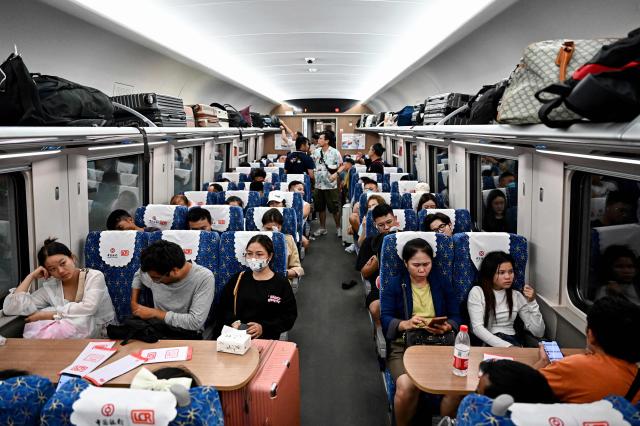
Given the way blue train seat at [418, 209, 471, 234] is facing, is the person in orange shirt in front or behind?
in front

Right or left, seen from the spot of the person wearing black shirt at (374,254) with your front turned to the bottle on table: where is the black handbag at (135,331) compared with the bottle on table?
right

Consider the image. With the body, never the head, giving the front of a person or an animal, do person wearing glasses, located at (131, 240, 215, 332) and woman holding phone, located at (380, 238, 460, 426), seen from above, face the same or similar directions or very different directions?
same or similar directions

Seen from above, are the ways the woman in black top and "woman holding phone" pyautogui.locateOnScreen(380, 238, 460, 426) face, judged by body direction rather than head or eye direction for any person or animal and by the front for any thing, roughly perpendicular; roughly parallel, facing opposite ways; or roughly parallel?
roughly parallel

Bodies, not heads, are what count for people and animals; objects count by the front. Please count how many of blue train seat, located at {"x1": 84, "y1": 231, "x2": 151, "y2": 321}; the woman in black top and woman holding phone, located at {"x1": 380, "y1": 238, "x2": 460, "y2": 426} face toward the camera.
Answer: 3

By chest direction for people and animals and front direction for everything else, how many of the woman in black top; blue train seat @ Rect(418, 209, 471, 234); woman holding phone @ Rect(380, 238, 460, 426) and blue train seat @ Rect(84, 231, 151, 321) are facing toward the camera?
4

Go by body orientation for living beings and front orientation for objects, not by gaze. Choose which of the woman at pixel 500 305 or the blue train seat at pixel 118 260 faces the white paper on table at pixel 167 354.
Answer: the blue train seat

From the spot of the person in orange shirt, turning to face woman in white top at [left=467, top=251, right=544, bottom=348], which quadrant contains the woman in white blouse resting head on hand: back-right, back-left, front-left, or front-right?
front-left

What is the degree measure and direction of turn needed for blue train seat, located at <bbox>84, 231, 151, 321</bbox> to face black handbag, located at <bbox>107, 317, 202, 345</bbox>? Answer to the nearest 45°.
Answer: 0° — it already faces it

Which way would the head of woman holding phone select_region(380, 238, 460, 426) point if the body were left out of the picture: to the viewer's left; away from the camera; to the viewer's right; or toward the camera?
toward the camera

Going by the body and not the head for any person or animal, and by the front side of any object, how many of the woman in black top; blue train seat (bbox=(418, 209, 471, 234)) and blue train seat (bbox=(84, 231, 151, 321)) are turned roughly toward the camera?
3

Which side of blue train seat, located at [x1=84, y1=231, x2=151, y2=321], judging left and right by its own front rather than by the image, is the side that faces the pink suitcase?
front

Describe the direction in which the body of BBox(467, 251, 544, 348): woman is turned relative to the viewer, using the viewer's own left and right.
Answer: facing the viewer and to the right of the viewer

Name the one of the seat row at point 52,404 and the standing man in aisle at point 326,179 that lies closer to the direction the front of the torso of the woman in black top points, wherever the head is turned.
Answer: the seat row

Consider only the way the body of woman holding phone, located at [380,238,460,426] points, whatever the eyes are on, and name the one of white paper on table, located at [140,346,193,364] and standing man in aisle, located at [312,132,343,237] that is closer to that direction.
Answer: the white paper on table

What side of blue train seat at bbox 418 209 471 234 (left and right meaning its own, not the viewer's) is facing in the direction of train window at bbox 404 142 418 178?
back

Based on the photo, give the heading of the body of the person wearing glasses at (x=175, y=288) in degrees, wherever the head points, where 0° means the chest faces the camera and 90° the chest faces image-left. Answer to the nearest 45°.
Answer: approximately 45°

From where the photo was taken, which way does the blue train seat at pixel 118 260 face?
toward the camera

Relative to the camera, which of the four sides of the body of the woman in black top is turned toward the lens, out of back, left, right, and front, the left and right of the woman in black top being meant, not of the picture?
front

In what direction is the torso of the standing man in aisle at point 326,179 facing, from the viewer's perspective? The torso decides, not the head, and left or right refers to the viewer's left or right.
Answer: facing the viewer and to the left of the viewer
